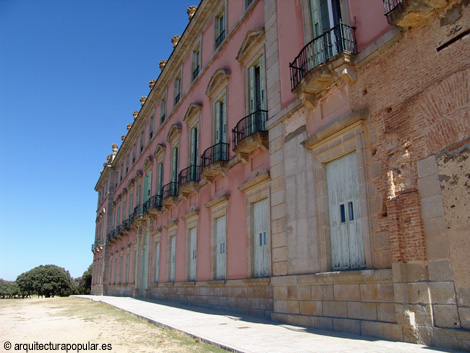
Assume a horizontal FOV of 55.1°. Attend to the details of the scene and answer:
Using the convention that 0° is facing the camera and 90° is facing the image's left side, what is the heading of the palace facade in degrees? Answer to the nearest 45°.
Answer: approximately 45°
